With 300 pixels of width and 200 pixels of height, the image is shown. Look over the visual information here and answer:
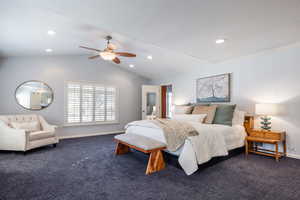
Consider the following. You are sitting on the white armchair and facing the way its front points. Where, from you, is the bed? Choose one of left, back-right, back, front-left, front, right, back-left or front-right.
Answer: front

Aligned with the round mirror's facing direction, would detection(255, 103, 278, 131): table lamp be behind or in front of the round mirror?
in front

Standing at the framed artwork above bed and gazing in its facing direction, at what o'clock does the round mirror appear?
The round mirror is roughly at 1 o'clock from the framed artwork above bed.

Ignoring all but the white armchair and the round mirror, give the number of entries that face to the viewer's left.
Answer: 0

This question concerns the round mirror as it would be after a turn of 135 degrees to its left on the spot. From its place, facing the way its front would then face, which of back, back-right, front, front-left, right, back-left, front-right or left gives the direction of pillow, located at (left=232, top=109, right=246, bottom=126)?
right

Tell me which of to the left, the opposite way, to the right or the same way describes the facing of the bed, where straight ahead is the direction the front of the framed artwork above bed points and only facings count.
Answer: the same way

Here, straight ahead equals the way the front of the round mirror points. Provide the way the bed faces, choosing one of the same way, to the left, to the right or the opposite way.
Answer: to the right

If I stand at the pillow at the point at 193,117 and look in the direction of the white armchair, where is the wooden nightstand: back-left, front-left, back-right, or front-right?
back-left

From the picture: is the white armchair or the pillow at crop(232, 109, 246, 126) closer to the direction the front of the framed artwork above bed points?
the white armchair

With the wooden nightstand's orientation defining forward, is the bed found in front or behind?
in front

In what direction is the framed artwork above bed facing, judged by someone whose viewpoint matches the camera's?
facing the viewer and to the left of the viewer

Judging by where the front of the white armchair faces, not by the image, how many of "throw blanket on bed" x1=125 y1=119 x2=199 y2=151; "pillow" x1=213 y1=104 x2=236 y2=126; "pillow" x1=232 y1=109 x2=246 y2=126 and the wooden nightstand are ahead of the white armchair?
4

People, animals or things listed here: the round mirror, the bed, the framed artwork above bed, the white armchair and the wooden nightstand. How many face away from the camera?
0

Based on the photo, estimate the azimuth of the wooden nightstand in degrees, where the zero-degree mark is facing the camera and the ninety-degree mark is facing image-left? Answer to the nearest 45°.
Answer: approximately 45°

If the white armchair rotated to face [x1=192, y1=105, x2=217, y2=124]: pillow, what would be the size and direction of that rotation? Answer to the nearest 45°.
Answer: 0° — it already faces it

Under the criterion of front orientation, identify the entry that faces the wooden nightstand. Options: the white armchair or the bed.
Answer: the white armchair

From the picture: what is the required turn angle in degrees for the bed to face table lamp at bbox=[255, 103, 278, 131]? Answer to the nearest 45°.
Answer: approximately 180°
